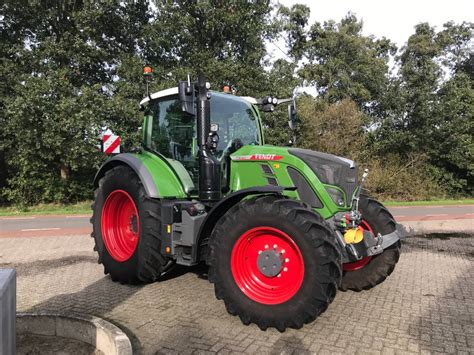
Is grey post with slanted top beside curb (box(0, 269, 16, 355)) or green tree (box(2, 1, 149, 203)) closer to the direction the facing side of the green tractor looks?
the grey post with slanted top beside curb

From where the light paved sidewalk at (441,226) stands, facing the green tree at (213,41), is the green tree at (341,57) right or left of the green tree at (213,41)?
right

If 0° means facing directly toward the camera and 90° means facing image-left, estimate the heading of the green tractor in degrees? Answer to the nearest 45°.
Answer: approximately 315°

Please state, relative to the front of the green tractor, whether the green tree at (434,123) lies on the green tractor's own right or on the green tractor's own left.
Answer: on the green tractor's own left

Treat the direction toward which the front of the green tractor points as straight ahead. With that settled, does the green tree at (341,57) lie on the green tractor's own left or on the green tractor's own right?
on the green tractor's own left

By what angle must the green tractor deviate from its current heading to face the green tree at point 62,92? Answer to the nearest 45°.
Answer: approximately 180°

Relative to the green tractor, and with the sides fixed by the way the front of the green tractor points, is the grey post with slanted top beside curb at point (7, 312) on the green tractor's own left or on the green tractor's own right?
on the green tractor's own right

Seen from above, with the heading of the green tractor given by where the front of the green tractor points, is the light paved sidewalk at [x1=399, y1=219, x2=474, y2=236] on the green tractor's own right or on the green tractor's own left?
on the green tractor's own left
